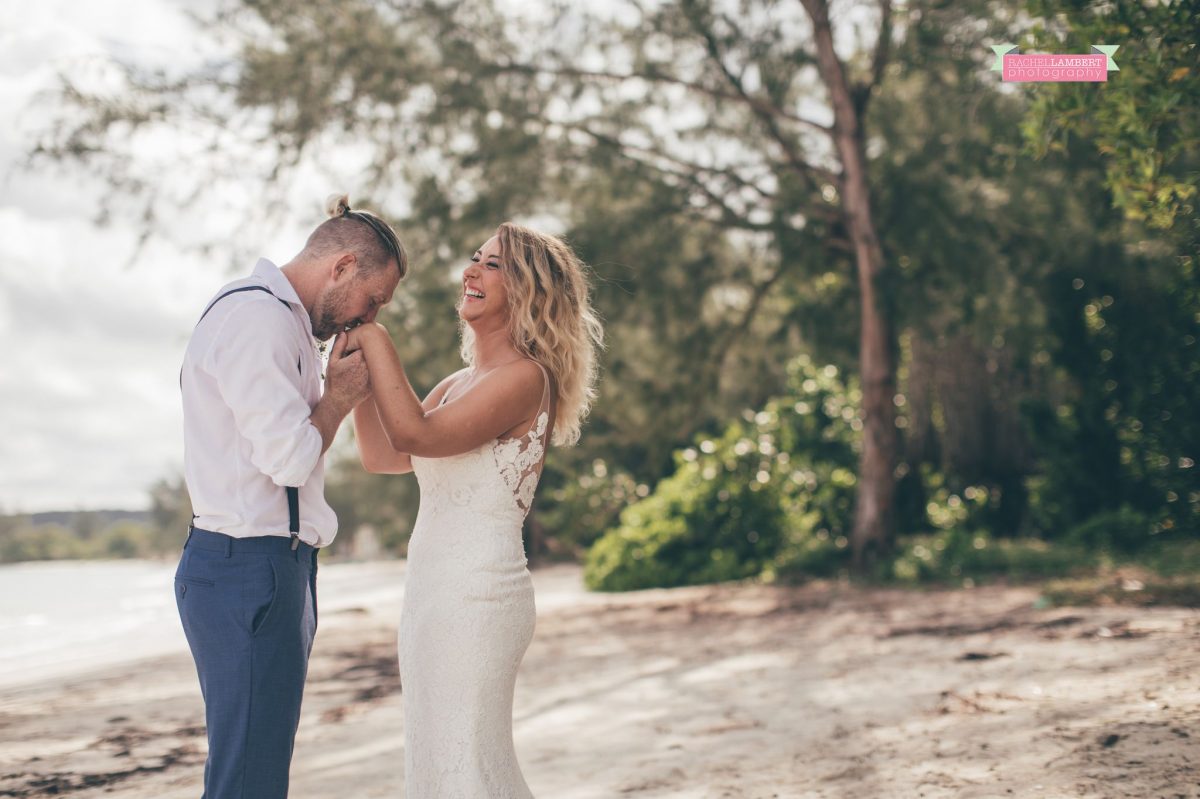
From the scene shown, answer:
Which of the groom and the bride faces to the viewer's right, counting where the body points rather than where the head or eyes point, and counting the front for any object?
the groom

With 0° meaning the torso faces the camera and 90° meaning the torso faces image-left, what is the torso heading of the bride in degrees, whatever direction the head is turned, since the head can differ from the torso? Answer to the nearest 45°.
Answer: approximately 90°

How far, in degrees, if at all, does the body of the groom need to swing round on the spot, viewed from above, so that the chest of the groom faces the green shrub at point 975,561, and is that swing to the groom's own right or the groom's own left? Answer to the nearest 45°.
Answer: approximately 45° to the groom's own left

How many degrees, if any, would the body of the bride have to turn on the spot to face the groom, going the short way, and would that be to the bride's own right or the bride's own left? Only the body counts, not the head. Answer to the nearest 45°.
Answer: approximately 45° to the bride's own left

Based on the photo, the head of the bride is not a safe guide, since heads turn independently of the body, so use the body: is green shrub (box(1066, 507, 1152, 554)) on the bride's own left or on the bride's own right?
on the bride's own right

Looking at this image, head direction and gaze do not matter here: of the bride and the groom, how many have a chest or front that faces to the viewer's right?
1

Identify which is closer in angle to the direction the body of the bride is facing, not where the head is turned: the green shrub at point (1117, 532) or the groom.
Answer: the groom

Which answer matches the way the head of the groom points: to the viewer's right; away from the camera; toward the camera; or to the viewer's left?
to the viewer's right

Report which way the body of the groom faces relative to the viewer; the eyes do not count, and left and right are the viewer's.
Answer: facing to the right of the viewer
